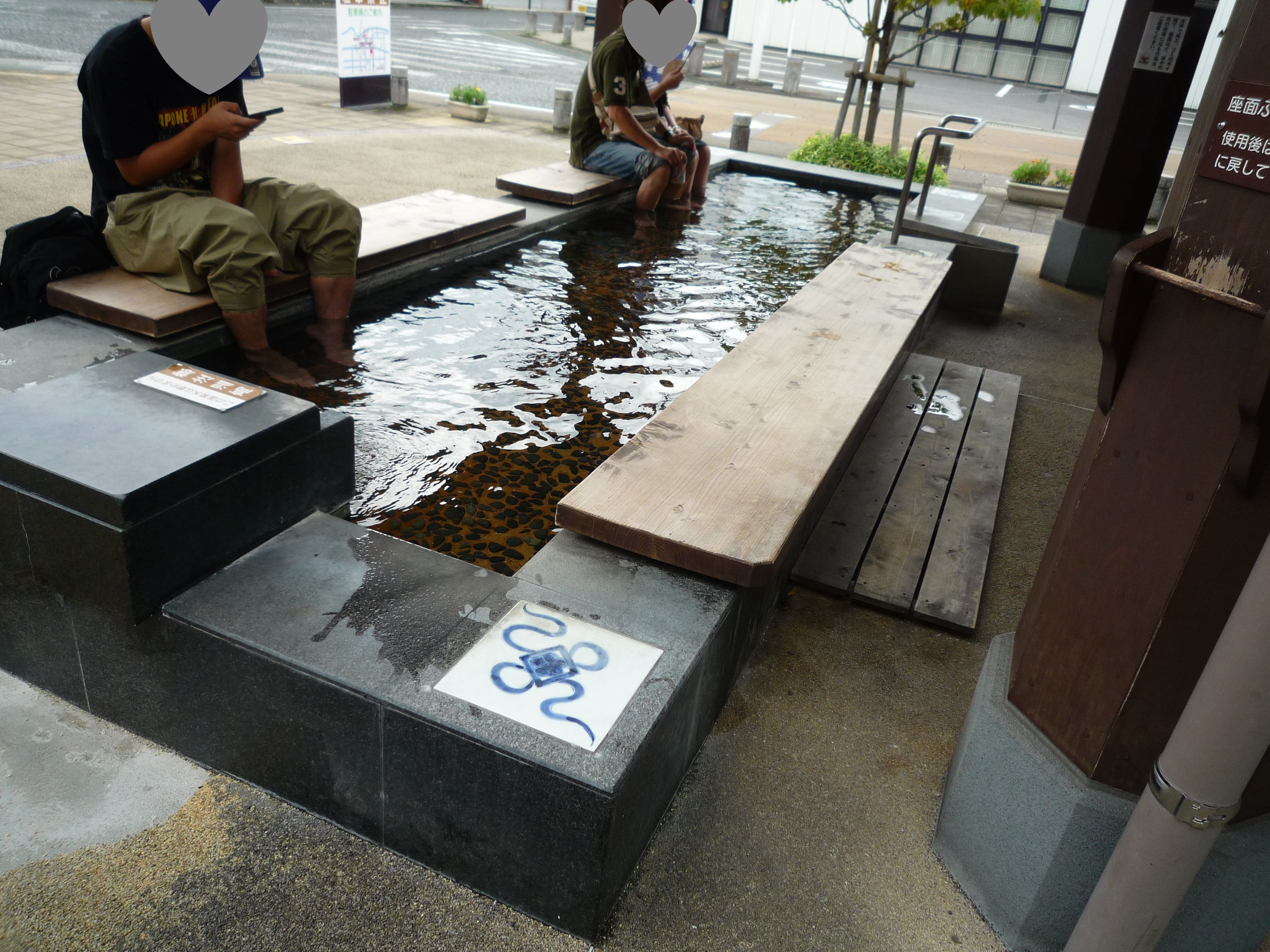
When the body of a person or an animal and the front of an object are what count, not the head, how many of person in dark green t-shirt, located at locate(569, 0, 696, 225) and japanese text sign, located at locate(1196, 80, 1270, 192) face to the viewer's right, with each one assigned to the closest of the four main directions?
1

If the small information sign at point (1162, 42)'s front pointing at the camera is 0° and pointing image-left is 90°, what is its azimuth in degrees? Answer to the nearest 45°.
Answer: approximately 0°

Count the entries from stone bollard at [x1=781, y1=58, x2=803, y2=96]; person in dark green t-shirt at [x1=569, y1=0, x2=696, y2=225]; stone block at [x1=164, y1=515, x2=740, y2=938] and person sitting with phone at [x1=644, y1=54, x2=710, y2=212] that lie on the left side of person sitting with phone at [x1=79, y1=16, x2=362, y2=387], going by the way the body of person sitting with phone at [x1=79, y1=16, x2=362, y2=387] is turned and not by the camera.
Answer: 3

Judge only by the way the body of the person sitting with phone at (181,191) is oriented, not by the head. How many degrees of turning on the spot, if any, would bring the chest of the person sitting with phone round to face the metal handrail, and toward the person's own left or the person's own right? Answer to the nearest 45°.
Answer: approximately 45° to the person's own left

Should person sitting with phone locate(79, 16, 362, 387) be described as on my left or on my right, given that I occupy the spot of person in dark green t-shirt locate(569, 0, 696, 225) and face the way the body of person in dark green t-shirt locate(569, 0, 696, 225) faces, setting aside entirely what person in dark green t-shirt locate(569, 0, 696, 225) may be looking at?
on my right

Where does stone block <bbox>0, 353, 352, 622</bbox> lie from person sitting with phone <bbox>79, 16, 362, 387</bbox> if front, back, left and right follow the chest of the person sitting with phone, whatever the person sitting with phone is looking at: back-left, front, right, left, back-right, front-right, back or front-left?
front-right

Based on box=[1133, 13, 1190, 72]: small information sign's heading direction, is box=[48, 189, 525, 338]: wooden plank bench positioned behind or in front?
in front

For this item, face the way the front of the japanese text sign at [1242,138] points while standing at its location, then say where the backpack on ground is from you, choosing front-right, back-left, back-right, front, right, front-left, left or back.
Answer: right

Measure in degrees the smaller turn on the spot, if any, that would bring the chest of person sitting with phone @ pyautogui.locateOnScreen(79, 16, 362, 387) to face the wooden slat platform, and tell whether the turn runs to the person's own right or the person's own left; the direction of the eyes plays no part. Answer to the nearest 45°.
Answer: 0° — they already face it
